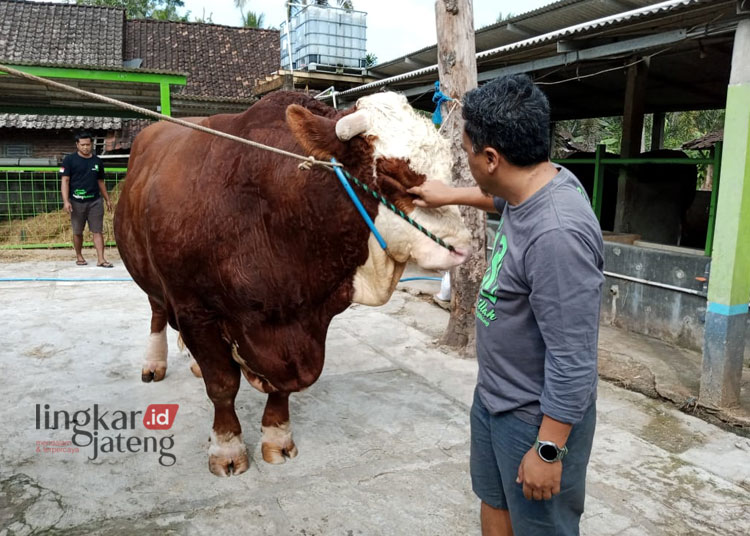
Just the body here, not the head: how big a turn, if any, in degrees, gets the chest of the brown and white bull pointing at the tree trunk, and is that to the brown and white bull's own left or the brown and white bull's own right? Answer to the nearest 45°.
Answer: approximately 90° to the brown and white bull's own left

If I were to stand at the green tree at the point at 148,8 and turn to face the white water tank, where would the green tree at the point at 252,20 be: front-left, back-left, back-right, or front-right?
front-left

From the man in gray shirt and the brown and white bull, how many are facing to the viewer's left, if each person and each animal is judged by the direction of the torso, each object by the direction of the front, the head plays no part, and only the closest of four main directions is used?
1

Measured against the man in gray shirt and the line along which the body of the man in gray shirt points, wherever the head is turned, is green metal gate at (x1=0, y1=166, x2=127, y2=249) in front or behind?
in front

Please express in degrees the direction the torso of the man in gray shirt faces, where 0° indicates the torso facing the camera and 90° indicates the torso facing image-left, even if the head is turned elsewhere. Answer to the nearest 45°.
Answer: approximately 90°

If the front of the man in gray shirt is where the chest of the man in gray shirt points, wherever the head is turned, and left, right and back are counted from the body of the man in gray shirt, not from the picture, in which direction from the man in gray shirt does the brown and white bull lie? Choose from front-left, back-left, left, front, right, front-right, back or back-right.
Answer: front-right

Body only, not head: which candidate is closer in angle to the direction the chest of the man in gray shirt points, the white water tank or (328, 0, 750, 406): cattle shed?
the white water tank

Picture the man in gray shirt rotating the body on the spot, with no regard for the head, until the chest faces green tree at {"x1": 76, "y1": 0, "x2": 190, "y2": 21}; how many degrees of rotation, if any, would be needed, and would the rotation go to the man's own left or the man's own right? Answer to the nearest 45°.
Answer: approximately 45° to the man's own right

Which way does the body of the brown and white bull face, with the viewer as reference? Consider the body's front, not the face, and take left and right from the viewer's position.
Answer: facing the viewer and to the right of the viewer

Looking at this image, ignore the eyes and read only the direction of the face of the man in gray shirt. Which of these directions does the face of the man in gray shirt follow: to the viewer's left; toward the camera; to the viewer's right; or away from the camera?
to the viewer's left

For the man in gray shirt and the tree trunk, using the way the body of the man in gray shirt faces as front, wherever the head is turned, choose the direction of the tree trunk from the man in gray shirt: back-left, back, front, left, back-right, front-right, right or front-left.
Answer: right

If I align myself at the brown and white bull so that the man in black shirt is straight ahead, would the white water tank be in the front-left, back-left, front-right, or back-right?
front-right

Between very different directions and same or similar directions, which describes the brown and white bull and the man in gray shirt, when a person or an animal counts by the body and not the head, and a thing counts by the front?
very different directions

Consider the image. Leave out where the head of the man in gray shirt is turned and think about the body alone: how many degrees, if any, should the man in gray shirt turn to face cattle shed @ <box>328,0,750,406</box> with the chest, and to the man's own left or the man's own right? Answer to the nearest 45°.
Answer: approximately 90° to the man's own right

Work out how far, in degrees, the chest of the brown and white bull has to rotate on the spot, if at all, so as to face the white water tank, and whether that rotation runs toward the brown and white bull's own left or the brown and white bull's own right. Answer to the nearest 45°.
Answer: approximately 135° to the brown and white bull's own left

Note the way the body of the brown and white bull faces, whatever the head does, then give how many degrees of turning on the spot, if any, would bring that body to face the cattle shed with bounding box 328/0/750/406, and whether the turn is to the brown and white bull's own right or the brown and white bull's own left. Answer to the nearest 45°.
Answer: approximately 90° to the brown and white bull's own left

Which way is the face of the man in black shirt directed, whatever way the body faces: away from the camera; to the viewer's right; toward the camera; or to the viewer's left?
toward the camera

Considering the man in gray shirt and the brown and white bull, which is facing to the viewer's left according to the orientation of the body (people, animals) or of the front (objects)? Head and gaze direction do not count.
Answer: the man in gray shirt

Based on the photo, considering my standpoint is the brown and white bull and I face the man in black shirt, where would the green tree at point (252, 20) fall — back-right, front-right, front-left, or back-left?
front-right
